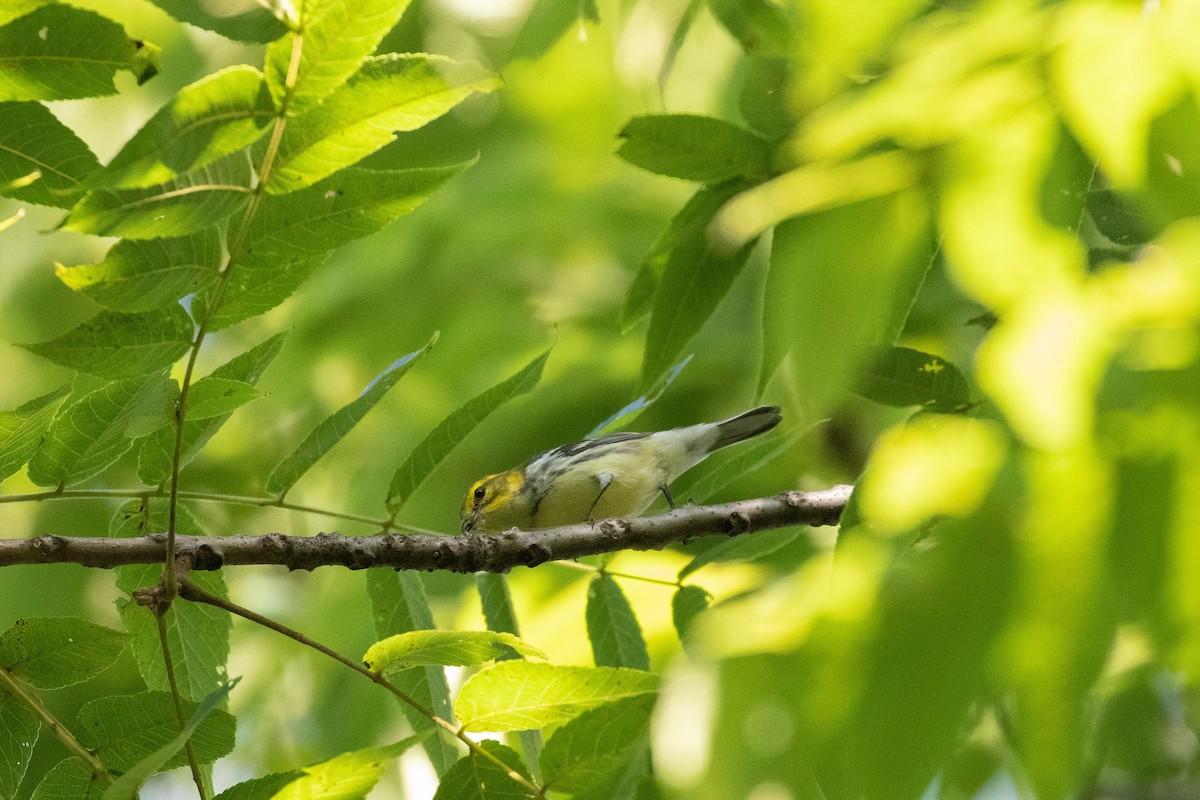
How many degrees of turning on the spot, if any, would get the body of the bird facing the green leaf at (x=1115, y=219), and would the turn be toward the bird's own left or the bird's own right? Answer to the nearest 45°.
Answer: approximately 135° to the bird's own left

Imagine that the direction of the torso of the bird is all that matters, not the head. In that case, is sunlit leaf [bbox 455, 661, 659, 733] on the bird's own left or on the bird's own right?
on the bird's own left

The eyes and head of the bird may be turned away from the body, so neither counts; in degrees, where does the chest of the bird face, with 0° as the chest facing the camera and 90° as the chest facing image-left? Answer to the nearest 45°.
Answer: approximately 90°
